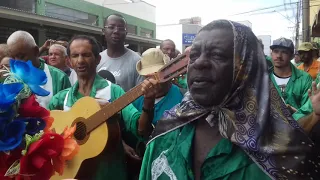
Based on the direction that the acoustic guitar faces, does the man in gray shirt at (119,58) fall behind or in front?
behind

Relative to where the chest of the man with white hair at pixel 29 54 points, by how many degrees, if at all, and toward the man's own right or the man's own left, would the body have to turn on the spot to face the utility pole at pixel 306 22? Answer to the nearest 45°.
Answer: approximately 180°

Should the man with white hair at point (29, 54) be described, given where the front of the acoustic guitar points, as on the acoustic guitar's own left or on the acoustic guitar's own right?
on the acoustic guitar's own right

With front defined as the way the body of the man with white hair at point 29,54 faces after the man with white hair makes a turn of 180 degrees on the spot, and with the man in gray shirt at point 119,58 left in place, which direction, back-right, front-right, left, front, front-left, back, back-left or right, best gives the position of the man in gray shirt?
front-right

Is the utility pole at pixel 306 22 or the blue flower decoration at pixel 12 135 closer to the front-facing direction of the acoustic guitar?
the blue flower decoration

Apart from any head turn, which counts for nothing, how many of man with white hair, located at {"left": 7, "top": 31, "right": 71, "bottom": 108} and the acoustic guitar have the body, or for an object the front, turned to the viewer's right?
0

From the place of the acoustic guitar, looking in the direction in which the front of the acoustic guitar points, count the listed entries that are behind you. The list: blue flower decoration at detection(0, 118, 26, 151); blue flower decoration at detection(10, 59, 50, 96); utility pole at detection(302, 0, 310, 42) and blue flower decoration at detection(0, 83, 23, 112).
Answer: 1

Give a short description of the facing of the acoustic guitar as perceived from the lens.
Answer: facing the viewer and to the left of the viewer
